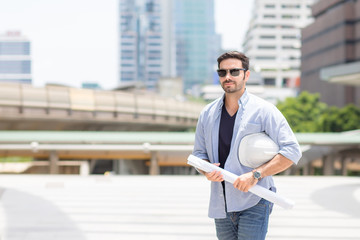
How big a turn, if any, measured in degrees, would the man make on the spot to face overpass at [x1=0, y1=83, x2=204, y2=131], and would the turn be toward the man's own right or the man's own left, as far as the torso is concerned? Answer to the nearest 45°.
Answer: approximately 135° to the man's own right

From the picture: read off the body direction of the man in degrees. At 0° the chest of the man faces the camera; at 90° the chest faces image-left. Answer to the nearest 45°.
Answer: approximately 45°

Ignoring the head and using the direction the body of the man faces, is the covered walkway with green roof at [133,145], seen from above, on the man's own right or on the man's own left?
on the man's own right
